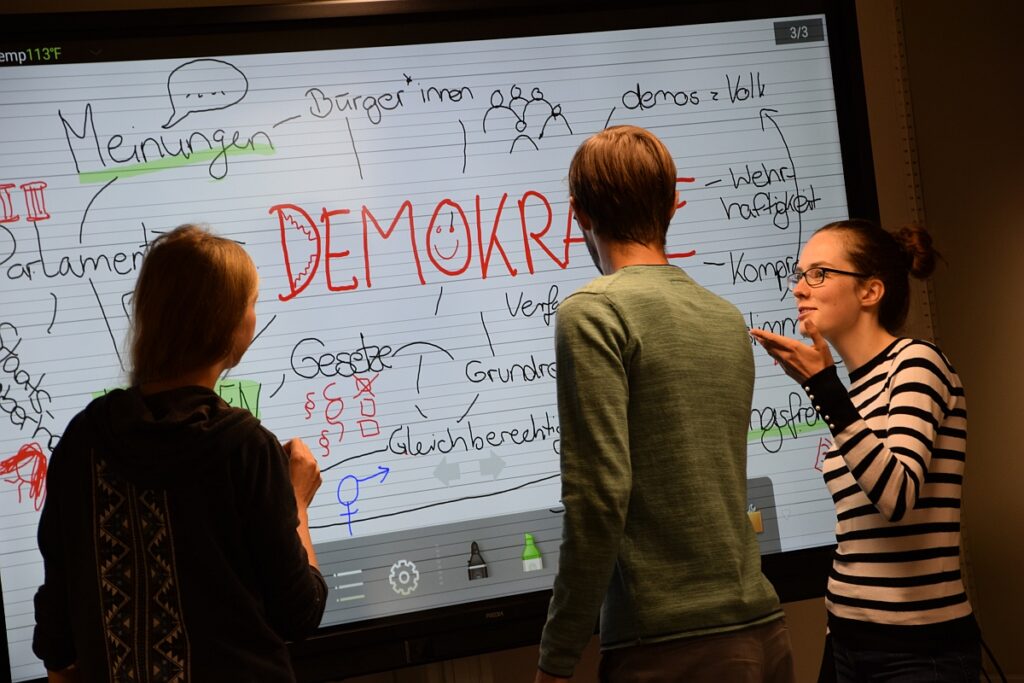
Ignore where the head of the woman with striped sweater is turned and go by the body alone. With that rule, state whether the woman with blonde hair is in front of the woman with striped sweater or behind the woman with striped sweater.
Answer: in front

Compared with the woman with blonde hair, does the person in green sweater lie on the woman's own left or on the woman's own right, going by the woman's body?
on the woman's own right

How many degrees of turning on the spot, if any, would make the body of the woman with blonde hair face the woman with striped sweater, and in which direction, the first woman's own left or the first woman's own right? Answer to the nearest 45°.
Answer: approximately 45° to the first woman's own right

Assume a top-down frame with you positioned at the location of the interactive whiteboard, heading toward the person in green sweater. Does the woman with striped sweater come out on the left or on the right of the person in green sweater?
left

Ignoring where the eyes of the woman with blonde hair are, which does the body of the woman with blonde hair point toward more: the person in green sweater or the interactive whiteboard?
the interactive whiteboard

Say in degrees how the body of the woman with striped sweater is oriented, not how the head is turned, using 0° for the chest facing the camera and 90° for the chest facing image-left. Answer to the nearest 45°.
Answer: approximately 90°

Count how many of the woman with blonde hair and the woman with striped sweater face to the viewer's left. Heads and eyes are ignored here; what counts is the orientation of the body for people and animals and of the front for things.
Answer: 1

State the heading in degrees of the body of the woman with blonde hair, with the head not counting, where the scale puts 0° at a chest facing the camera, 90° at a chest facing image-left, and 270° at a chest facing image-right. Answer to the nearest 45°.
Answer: approximately 225°

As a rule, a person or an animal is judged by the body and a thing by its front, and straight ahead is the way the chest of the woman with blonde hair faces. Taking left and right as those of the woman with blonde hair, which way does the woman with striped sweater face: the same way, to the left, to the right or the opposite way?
to the left
